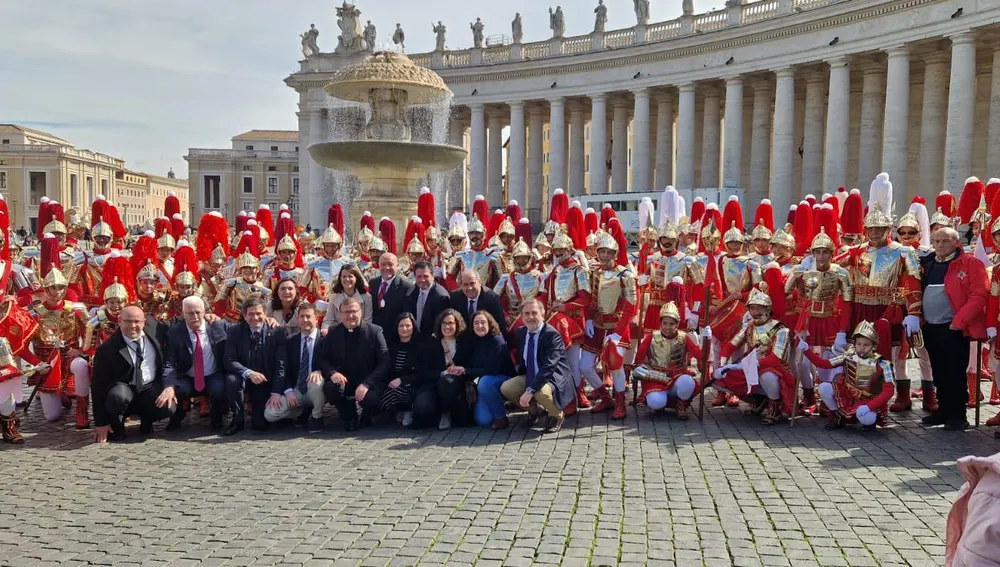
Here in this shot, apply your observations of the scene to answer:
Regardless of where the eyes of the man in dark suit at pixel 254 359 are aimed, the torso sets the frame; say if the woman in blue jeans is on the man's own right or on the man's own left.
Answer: on the man's own left

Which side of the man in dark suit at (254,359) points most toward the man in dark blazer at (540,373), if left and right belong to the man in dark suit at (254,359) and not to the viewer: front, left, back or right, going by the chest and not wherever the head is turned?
left

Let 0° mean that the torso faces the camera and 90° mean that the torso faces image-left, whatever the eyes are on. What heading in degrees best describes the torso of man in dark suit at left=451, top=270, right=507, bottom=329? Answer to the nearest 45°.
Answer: approximately 0°

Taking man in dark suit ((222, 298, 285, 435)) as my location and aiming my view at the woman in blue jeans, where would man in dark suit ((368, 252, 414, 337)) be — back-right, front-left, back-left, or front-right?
front-left

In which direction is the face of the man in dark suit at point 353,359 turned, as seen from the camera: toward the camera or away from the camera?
toward the camera

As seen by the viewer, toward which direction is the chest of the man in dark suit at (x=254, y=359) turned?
toward the camera

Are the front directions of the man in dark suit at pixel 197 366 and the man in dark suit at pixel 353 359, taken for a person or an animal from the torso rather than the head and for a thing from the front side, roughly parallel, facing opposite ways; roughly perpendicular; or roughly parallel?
roughly parallel

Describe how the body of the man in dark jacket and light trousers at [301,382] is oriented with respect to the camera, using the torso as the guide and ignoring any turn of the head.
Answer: toward the camera

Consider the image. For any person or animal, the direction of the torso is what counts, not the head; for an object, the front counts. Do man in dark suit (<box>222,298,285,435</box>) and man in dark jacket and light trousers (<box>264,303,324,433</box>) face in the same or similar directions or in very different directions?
same or similar directions

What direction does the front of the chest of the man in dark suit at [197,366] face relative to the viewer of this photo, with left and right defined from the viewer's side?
facing the viewer

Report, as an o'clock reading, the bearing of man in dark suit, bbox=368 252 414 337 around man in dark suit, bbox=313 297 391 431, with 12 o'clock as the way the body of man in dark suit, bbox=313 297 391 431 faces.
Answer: man in dark suit, bbox=368 252 414 337 is roughly at 7 o'clock from man in dark suit, bbox=313 297 391 431.
